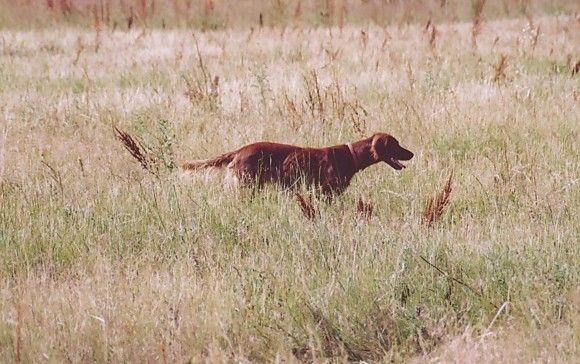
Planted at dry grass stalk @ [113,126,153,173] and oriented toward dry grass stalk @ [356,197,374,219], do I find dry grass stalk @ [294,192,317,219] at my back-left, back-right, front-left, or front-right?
front-right

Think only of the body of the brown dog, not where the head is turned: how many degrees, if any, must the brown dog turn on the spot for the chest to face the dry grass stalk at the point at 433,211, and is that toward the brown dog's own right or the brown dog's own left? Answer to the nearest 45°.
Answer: approximately 45° to the brown dog's own right

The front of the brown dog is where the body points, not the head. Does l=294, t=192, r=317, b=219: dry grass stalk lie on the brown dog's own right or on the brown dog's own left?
on the brown dog's own right

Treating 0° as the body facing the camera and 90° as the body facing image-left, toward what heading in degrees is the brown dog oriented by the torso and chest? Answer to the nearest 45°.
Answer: approximately 270°

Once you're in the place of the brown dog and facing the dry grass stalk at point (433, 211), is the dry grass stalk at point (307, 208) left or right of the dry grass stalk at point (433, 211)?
right

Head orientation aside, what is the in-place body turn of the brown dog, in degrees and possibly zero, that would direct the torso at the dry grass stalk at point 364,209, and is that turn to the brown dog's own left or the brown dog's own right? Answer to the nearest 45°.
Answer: approximately 45° to the brown dog's own right

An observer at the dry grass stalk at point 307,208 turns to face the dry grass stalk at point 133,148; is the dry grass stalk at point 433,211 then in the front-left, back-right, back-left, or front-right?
back-right

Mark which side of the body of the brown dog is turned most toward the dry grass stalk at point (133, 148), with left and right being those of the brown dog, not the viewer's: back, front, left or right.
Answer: back
